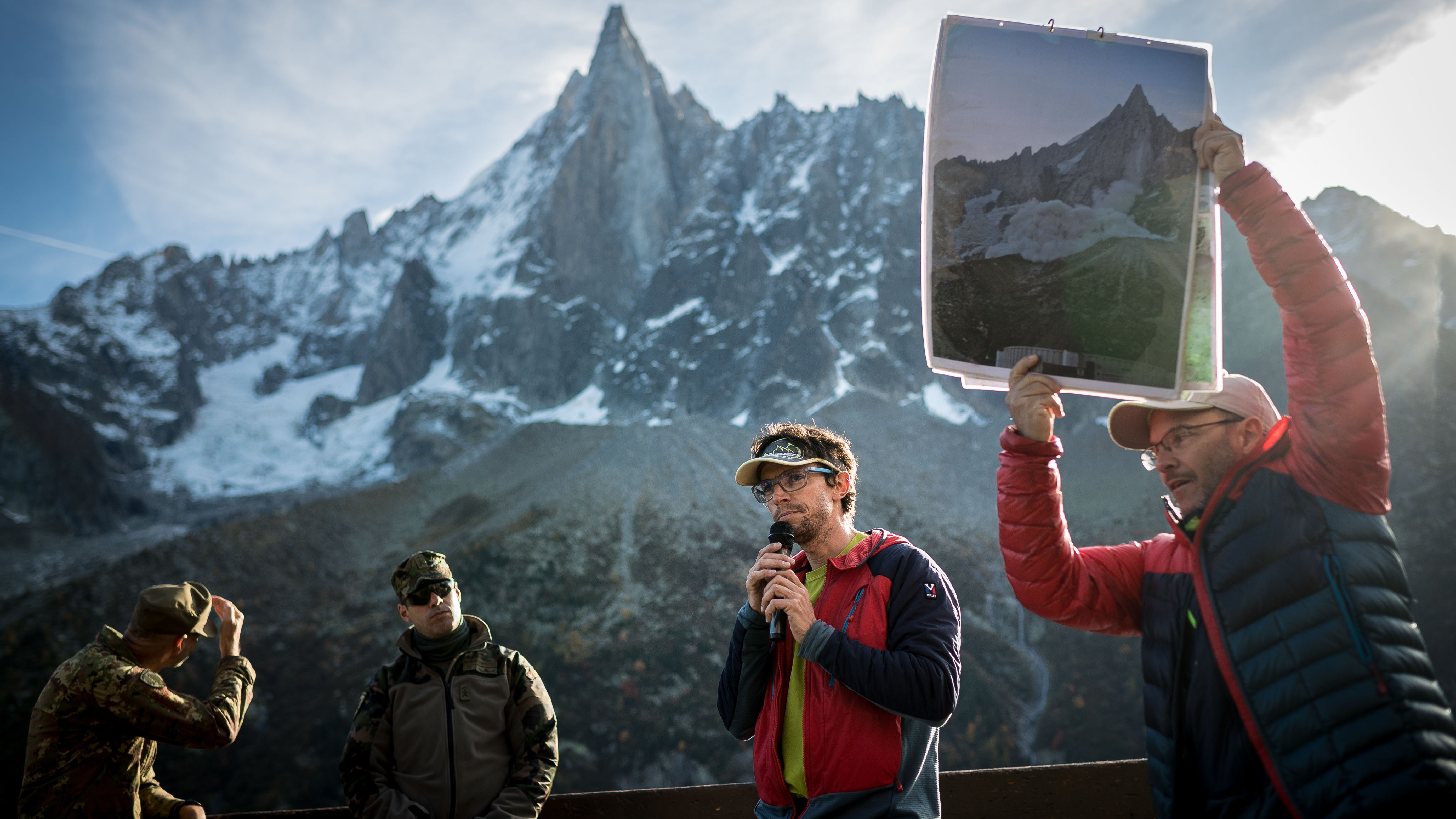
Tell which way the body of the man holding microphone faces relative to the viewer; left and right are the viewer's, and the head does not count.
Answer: facing the viewer and to the left of the viewer

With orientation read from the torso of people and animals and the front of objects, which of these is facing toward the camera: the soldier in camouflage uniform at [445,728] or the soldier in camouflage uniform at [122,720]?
the soldier in camouflage uniform at [445,728]

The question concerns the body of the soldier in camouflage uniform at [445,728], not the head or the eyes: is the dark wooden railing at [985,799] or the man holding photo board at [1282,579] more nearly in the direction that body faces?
the man holding photo board

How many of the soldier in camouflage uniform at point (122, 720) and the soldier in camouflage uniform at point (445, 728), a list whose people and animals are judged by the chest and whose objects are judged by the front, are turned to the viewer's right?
1

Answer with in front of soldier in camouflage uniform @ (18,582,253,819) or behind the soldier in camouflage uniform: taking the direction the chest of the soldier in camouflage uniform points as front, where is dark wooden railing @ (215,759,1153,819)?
in front

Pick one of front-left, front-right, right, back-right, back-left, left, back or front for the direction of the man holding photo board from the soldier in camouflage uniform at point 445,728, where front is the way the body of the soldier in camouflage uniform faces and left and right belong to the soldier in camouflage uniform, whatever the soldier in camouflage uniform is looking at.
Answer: front-left

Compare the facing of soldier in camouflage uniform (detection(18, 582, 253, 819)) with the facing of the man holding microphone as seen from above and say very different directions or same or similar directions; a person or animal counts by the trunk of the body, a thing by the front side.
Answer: very different directions

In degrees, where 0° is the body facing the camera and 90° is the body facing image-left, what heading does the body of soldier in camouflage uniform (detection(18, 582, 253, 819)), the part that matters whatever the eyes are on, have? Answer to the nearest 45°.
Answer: approximately 270°

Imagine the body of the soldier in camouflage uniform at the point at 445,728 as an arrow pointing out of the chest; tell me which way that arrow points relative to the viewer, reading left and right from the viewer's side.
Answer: facing the viewer

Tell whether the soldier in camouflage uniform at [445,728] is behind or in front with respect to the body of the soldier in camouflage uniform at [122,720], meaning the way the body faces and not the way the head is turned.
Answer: in front

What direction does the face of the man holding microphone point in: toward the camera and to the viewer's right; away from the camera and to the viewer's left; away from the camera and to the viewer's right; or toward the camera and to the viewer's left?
toward the camera and to the viewer's left

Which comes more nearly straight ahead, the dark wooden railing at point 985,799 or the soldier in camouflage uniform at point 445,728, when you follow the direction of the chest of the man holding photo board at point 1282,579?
the soldier in camouflage uniform
